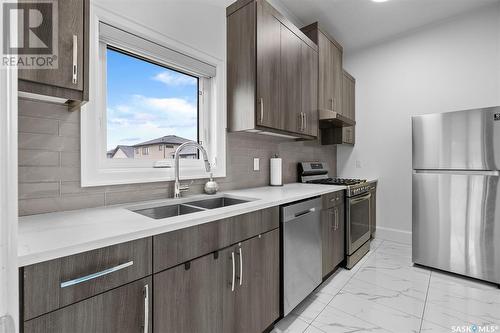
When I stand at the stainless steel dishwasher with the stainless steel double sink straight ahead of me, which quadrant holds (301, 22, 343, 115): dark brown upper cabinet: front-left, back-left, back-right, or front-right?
back-right

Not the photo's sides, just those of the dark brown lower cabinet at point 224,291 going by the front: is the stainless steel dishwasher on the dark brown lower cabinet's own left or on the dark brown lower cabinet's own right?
on the dark brown lower cabinet's own left

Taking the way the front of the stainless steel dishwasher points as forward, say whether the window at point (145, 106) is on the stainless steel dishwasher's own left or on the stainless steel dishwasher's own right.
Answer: on the stainless steel dishwasher's own right

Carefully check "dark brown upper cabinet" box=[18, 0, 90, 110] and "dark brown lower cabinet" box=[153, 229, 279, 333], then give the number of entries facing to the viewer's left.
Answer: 0

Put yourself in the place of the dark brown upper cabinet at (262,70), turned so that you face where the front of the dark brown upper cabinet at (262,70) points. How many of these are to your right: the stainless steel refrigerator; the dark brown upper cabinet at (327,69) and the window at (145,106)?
1

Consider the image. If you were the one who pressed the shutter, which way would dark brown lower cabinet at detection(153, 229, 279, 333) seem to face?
facing the viewer and to the right of the viewer

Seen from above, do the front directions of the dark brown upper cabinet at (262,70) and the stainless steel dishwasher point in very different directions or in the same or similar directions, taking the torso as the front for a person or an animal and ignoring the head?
same or similar directions

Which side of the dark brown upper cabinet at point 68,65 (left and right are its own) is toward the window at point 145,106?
left

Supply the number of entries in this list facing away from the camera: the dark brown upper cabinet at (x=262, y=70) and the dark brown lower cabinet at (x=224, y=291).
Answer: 0

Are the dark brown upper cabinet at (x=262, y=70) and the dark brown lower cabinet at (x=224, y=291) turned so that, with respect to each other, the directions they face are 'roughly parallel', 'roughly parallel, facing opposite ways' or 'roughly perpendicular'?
roughly parallel

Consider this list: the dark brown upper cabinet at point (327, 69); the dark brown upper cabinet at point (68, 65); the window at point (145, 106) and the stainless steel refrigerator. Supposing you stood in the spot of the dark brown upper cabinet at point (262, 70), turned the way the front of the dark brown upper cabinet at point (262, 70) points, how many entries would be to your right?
2
